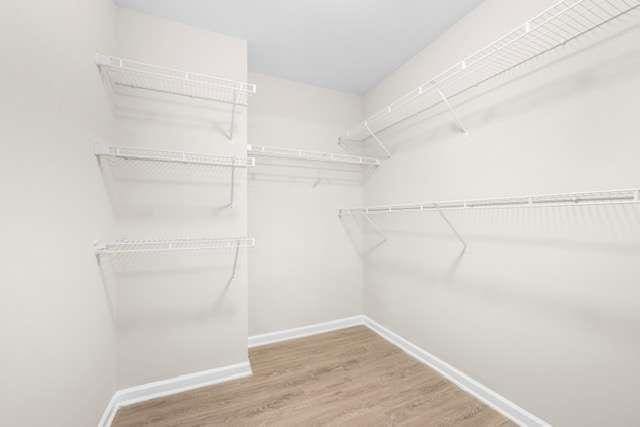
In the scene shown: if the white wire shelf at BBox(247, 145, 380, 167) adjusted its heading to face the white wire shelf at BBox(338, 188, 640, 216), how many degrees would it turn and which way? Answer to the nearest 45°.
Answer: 0° — it already faces it

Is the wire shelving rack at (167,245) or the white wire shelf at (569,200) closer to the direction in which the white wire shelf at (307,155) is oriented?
the white wire shelf

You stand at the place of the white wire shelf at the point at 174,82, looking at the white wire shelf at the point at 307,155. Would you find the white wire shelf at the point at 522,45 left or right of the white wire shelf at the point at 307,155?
right

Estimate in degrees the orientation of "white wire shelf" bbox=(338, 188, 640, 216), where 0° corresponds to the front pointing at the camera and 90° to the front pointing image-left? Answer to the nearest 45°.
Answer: approximately 45°
